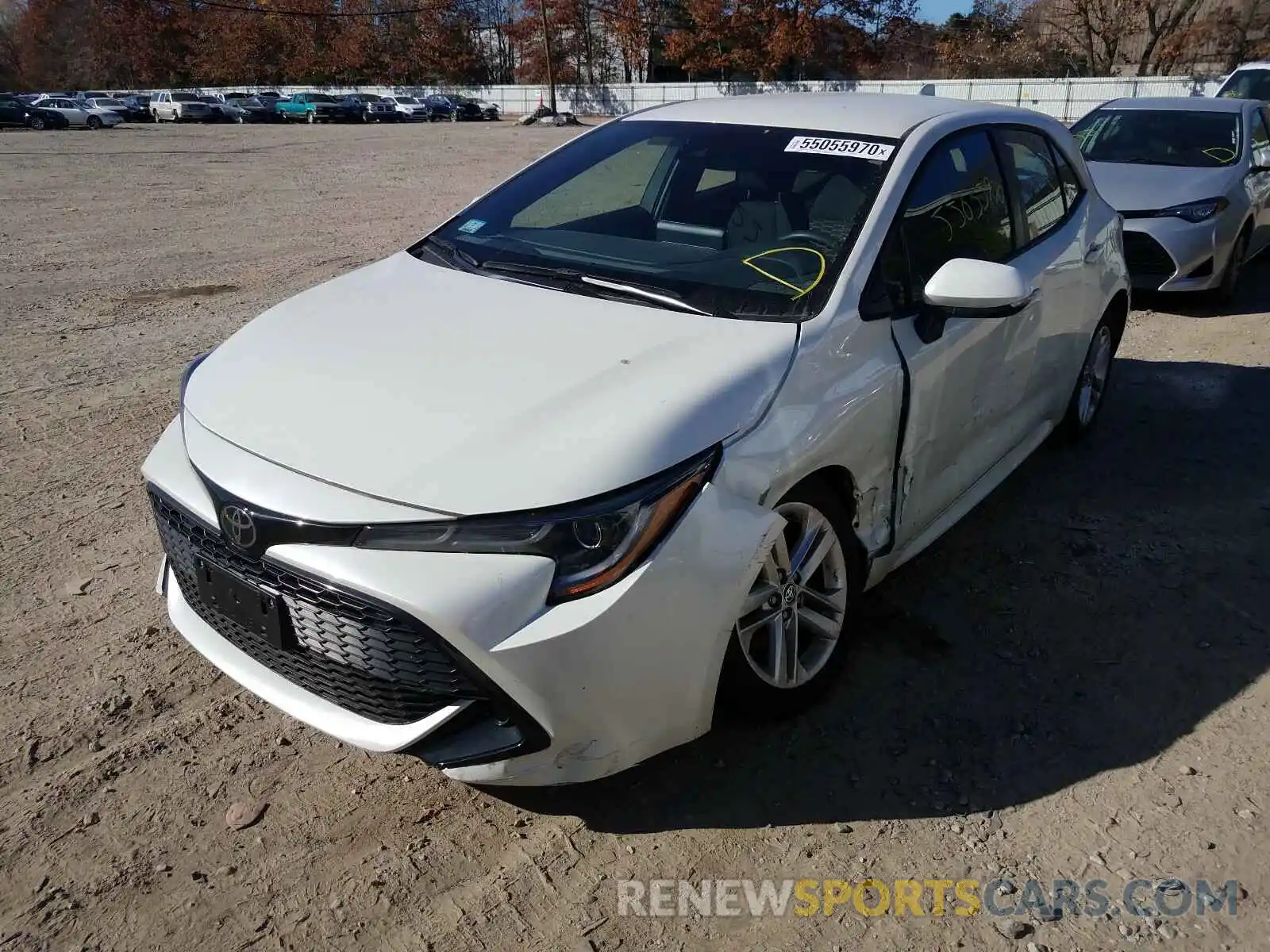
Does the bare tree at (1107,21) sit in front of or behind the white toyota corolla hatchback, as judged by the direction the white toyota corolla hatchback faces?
behind

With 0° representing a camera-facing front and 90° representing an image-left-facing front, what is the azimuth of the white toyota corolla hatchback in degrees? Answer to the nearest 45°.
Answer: approximately 45°

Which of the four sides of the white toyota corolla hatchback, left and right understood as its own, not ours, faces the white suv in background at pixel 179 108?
right

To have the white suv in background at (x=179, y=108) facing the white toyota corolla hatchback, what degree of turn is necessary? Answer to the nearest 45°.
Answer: approximately 45° to its right

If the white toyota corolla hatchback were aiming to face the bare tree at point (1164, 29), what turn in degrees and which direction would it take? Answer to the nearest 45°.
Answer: approximately 180°

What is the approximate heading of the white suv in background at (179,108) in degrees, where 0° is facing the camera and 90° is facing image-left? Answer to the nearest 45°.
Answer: approximately 315°

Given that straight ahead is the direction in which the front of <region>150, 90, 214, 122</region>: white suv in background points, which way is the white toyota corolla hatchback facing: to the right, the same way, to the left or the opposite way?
to the right
